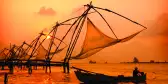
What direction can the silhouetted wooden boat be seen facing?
to the viewer's left
